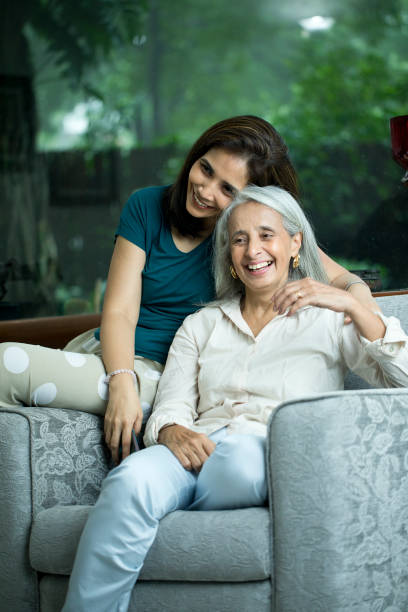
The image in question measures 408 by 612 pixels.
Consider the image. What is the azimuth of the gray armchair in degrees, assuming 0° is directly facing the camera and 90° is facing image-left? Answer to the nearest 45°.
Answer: approximately 45°
